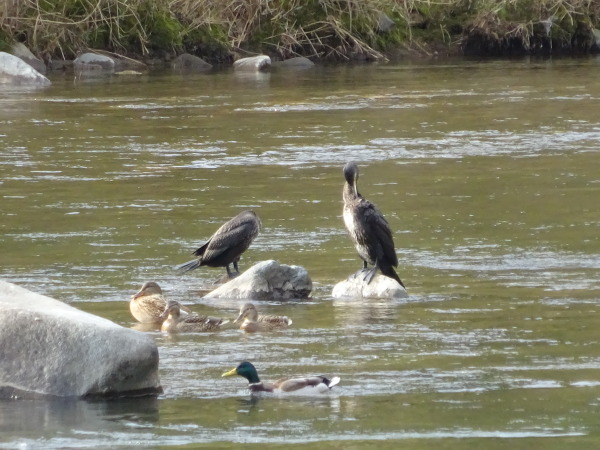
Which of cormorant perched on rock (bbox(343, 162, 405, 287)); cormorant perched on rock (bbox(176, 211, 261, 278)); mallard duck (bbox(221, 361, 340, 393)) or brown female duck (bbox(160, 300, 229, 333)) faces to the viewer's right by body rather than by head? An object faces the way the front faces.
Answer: cormorant perched on rock (bbox(176, 211, 261, 278))

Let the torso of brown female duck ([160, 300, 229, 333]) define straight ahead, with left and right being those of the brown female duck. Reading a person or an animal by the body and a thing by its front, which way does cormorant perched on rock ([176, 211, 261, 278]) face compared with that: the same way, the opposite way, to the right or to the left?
the opposite way

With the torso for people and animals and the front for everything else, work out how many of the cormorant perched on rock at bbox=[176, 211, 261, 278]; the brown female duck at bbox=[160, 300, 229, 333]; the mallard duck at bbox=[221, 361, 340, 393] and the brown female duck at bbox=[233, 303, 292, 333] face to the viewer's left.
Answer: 3

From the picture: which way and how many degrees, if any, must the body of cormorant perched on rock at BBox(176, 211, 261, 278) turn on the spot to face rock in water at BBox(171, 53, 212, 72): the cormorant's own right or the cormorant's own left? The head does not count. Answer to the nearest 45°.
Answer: approximately 90° to the cormorant's own left

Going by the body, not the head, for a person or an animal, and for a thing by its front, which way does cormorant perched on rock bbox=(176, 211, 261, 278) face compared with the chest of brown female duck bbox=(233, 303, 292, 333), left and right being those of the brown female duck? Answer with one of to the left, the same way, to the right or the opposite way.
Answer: the opposite way

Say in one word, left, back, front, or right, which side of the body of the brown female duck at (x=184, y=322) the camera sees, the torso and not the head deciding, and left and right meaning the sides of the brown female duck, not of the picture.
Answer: left

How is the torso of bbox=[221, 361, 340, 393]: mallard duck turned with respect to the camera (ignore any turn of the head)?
to the viewer's left

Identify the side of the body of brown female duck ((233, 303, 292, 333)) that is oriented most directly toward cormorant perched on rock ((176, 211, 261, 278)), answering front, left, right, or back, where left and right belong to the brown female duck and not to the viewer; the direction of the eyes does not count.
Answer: right

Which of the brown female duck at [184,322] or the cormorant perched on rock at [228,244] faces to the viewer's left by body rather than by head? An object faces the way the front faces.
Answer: the brown female duck

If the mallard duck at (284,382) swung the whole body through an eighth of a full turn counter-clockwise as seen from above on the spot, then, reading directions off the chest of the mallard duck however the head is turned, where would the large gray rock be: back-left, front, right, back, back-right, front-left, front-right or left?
front-right

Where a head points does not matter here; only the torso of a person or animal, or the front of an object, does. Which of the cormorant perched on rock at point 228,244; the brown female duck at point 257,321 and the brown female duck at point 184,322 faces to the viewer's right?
the cormorant perched on rock

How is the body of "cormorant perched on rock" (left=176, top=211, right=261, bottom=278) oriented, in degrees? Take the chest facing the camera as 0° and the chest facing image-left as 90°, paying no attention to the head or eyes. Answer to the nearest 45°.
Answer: approximately 270°

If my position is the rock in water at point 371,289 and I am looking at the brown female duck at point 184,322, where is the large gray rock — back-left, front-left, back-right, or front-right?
front-left

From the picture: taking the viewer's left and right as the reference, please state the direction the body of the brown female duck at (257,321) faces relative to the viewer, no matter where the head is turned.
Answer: facing to the left of the viewer
